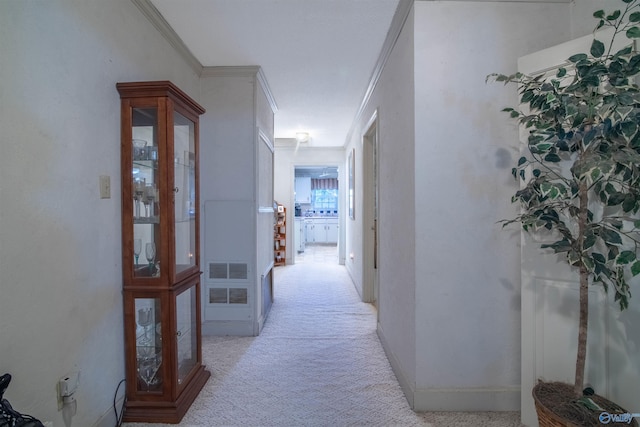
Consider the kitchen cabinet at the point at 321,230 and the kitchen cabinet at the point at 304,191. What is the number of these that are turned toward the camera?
2

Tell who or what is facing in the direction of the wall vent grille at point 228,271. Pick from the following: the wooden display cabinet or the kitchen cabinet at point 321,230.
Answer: the kitchen cabinet

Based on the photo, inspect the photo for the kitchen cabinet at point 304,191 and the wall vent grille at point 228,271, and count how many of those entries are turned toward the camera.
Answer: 2

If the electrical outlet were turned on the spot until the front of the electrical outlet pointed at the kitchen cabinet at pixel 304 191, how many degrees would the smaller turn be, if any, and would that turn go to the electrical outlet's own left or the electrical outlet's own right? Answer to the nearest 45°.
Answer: approximately 90° to the electrical outlet's own left

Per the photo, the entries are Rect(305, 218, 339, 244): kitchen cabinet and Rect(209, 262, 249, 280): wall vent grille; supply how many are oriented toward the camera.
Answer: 2

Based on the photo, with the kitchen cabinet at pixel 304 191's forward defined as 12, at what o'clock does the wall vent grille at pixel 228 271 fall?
The wall vent grille is roughly at 12 o'clock from the kitchen cabinet.

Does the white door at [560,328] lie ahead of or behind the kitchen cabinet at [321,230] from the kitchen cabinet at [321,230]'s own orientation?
ahead

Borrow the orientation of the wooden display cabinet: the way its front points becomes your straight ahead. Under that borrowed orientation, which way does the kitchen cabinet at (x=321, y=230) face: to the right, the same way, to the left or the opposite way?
to the right

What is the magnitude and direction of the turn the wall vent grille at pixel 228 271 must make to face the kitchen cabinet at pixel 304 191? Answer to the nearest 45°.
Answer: approximately 180°

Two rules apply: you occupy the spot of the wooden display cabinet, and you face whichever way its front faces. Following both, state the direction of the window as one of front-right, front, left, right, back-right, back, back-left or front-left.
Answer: left

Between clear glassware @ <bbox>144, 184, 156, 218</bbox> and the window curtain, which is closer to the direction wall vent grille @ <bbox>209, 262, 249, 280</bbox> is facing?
the clear glassware
